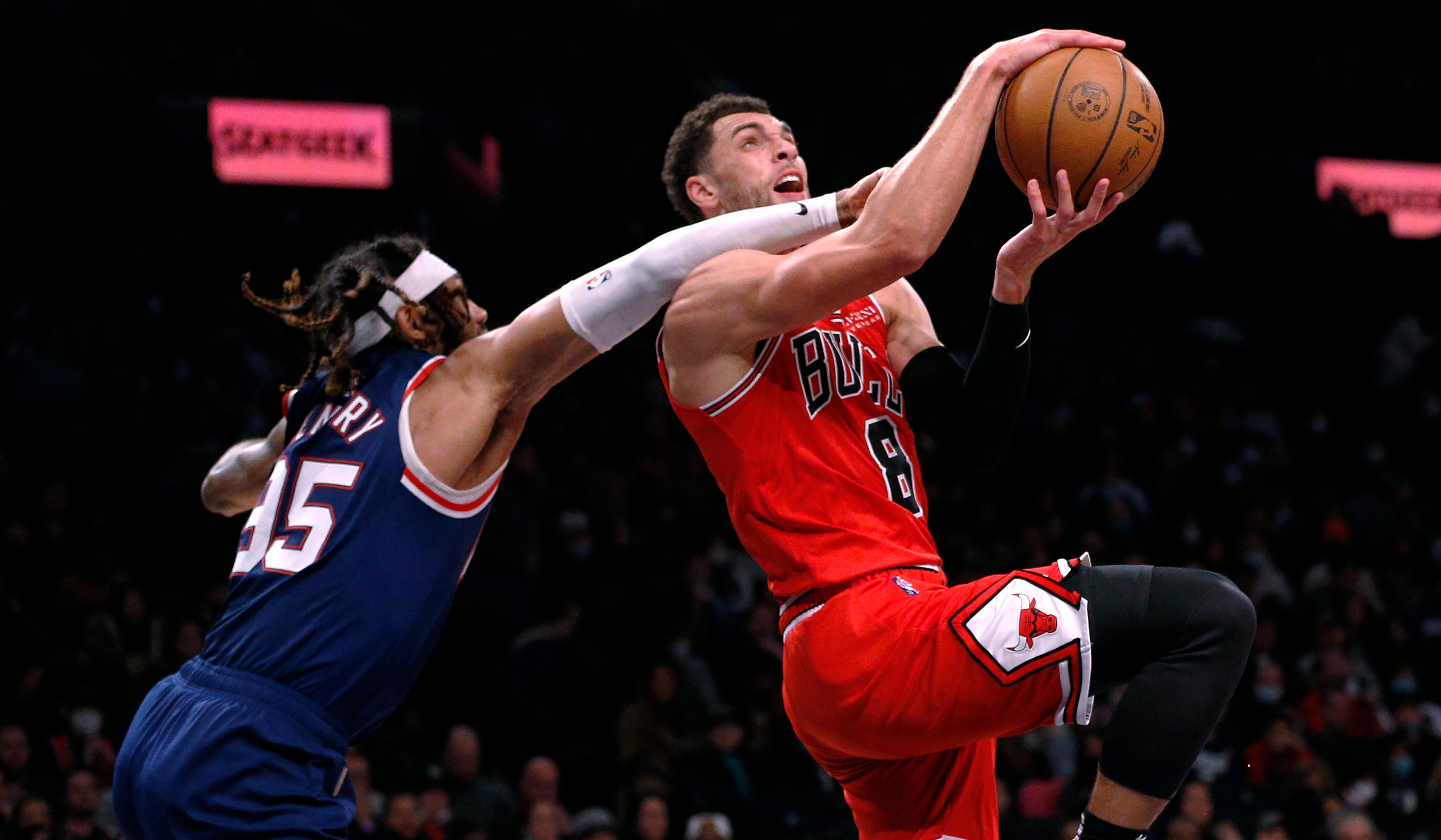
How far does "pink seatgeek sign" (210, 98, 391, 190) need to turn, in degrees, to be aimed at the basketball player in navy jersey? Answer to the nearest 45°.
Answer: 0° — it already faces them

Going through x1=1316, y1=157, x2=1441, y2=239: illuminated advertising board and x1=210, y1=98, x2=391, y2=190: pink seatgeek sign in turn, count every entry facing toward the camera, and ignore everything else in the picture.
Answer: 2

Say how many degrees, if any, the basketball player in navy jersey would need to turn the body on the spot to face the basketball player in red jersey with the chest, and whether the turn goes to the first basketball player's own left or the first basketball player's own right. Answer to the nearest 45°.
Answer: approximately 45° to the first basketball player's own right

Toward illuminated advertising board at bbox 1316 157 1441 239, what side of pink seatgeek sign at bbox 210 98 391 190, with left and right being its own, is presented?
left

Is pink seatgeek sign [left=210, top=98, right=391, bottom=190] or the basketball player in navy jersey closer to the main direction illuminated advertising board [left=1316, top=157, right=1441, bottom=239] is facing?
the basketball player in navy jersey

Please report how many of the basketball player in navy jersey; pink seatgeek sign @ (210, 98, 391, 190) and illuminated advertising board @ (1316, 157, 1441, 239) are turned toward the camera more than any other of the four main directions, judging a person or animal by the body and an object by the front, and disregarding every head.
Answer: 2

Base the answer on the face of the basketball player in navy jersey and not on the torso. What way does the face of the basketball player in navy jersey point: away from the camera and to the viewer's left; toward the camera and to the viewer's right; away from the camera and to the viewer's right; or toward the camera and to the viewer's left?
away from the camera and to the viewer's right

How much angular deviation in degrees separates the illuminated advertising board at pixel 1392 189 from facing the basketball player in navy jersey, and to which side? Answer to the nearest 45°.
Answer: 0° — it already faces them

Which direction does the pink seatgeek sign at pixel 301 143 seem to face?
toward the camera

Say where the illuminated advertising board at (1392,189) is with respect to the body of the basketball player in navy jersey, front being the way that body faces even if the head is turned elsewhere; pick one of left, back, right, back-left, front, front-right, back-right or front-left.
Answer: front

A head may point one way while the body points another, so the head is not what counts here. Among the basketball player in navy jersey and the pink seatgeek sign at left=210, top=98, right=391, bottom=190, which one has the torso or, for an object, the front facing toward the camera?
the pink seatgeek sign

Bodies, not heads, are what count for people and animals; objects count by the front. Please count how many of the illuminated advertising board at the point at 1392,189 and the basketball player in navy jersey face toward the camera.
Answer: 1

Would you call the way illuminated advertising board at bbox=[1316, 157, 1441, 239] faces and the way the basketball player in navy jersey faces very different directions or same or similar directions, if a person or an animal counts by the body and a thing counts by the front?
very different directions

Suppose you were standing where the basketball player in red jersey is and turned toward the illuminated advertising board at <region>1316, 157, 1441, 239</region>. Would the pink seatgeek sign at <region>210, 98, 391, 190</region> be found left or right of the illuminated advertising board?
left

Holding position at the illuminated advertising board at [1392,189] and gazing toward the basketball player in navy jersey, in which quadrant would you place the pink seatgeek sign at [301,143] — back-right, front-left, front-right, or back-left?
front-right

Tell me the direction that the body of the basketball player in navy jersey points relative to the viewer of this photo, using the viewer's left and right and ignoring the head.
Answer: facing away from the viewer and to the right of the viewer

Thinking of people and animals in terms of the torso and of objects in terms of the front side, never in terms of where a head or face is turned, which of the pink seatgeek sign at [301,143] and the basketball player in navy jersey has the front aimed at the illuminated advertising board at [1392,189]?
the basketball player in navy jersey

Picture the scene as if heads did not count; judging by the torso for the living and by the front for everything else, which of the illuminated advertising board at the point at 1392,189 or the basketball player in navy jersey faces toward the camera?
the illuminated advertising board
